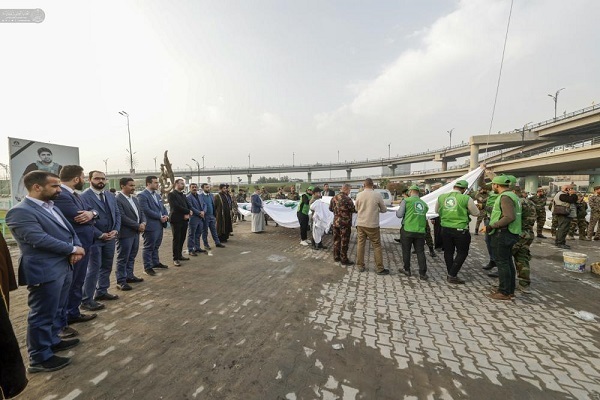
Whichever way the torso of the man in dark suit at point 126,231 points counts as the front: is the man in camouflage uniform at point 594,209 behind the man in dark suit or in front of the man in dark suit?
in front

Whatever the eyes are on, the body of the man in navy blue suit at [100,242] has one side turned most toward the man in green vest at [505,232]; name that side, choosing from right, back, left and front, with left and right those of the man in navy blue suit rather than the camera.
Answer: front

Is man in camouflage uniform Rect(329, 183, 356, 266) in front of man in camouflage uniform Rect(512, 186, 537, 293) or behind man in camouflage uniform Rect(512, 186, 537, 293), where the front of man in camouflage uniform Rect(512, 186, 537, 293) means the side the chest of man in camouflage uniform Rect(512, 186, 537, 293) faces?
in front

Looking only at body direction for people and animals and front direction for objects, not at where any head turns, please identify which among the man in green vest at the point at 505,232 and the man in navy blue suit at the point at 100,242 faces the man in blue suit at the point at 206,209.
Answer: the man in green vest

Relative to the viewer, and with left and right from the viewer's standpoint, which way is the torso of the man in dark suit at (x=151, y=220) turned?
facing the viewer and to the right of the viewer

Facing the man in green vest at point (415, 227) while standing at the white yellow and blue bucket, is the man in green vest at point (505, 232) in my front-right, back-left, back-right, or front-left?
front-left

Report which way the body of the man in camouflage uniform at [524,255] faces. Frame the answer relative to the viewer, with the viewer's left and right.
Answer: facing to the left of the viewer

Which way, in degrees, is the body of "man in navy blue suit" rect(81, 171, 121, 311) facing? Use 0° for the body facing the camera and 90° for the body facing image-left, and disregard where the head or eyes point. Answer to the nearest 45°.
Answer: approximately 315°

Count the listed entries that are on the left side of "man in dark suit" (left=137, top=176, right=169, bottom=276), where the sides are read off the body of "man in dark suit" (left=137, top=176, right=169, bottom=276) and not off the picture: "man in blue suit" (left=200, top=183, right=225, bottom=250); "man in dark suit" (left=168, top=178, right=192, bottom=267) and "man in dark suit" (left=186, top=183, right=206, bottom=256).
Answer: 3

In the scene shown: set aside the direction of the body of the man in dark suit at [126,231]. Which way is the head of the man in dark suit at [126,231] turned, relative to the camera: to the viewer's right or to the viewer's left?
to the viewer's right

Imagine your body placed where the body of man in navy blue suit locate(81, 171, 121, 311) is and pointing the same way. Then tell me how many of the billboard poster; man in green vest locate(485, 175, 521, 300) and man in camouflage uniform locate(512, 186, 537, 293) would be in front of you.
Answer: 2

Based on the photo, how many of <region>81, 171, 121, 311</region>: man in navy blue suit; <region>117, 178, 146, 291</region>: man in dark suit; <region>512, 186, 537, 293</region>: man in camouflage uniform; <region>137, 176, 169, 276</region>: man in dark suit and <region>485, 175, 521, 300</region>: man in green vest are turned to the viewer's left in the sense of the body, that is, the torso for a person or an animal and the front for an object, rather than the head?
2

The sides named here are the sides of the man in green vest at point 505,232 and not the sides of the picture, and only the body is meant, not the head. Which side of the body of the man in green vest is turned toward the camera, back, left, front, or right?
left

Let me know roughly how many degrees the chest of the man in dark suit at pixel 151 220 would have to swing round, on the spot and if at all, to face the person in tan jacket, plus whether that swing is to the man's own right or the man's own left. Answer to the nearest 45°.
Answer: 0° — they already face them

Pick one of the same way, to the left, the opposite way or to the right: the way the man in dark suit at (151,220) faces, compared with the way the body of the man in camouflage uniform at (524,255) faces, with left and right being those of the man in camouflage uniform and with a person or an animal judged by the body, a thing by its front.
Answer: the opposite way

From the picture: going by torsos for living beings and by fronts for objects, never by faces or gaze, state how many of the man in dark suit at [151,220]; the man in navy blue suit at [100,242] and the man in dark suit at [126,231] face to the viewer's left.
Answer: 0

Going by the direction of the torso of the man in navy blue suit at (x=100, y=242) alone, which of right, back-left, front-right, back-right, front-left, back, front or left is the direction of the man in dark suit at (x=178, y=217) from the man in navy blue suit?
left

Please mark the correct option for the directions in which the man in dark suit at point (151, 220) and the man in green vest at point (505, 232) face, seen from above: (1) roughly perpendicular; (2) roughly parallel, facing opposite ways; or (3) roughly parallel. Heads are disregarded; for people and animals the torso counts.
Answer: roughly parallel, facing opposite ways

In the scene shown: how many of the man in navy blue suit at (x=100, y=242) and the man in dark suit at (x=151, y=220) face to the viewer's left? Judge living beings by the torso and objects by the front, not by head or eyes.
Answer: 0

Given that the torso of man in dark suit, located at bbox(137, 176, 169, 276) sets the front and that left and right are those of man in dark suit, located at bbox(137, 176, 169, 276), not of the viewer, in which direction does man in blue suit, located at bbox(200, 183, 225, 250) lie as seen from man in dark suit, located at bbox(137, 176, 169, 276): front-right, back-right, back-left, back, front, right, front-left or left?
left
